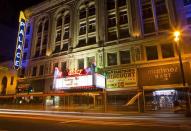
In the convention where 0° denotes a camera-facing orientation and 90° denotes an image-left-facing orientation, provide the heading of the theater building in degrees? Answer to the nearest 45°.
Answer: approximately 45°
